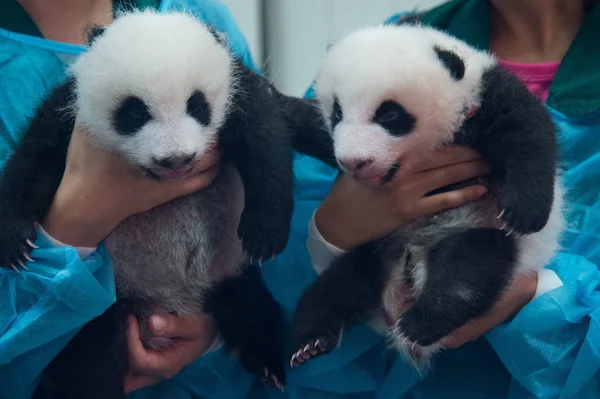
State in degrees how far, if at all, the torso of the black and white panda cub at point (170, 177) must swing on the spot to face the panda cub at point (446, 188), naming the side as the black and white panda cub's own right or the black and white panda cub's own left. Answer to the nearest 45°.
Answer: approximately 45° to the black and white panda cub's own left

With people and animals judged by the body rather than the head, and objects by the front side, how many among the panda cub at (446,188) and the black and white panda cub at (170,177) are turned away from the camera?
0

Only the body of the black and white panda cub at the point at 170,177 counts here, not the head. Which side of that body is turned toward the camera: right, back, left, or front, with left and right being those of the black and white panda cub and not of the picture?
front

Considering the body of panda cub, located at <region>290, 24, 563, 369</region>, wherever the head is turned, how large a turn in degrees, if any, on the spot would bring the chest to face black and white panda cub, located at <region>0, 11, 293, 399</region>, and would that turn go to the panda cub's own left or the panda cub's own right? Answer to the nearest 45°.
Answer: approximately 45° to the panda cub's own right
